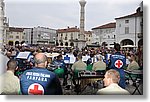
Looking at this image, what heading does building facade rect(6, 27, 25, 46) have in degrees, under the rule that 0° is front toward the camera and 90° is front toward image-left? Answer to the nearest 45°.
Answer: approximately 0°
